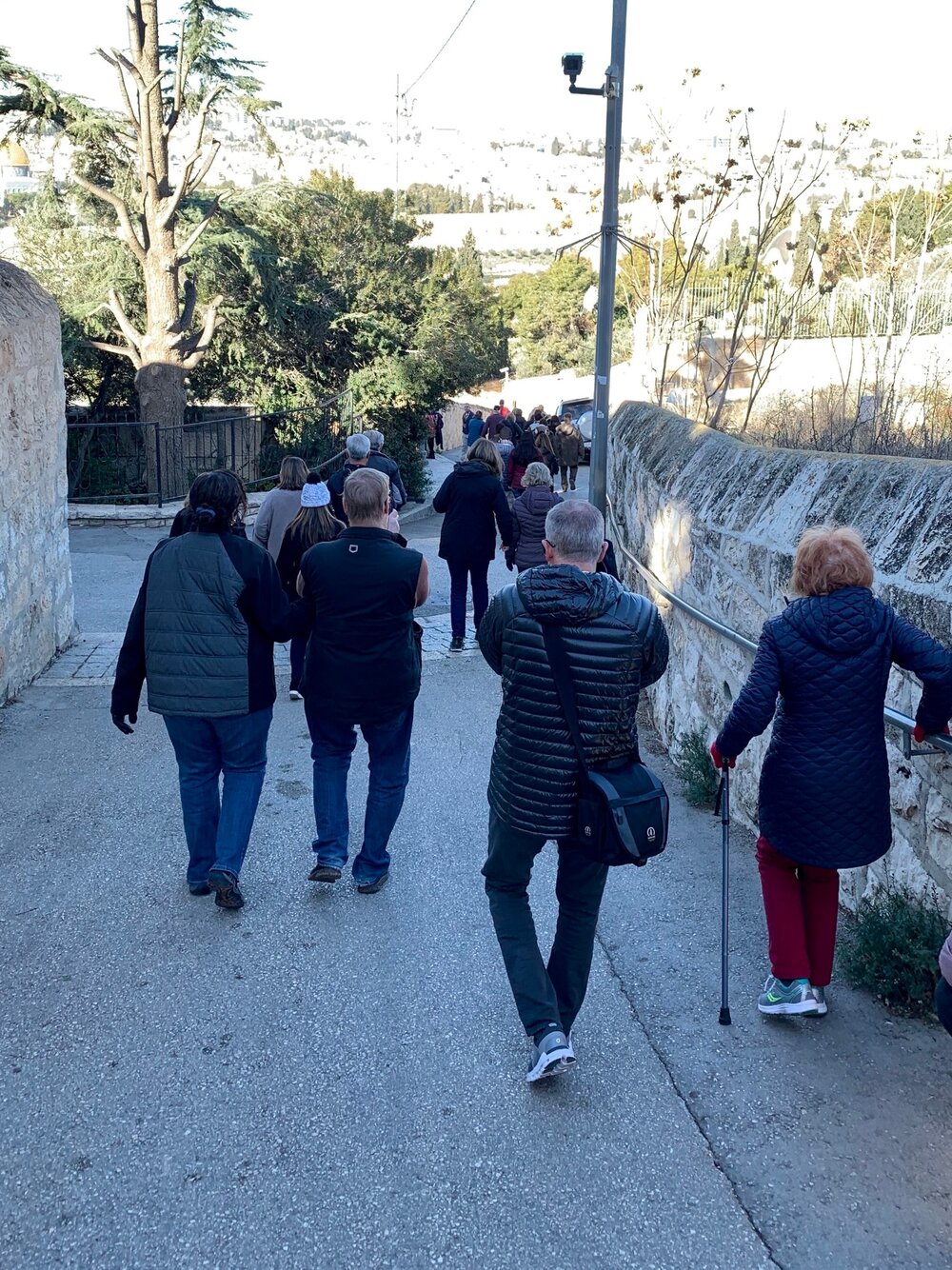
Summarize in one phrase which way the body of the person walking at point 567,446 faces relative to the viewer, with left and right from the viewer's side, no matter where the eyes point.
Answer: facing away from the viewer

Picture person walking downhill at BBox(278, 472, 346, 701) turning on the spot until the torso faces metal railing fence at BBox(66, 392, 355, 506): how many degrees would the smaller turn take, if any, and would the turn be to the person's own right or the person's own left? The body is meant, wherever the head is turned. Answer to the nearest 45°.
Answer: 0° — they already face it

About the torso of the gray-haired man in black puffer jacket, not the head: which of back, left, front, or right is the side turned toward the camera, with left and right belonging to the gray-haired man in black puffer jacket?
back

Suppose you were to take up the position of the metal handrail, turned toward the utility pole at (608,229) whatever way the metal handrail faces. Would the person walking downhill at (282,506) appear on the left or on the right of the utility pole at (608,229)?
left

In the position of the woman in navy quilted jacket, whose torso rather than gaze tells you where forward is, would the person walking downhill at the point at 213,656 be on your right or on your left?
on your left

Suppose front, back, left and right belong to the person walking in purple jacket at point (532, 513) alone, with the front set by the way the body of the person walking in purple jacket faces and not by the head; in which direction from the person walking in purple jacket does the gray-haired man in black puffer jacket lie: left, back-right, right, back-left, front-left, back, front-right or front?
back

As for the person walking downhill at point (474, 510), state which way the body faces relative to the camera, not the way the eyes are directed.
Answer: away from the camera

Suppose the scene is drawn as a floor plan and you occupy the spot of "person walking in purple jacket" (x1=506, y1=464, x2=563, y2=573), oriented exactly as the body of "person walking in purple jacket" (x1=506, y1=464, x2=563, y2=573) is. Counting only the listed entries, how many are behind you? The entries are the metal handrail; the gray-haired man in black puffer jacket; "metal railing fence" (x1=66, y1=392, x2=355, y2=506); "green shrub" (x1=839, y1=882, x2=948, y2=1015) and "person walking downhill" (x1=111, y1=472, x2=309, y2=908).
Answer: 4

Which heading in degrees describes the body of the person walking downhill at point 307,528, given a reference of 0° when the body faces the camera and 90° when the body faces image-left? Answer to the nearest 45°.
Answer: approximately 180°

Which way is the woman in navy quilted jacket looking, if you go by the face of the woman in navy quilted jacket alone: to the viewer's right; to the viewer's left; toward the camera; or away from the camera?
away from the camera

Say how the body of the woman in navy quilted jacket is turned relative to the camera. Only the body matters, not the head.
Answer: away from the camera

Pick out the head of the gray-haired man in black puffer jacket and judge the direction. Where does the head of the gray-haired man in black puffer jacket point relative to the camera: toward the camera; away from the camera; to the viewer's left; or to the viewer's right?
away from the camera

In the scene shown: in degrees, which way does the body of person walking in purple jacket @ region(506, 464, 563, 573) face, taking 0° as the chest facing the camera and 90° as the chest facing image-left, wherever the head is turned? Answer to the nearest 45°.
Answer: approximately 180°
